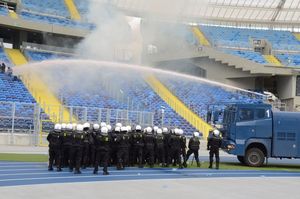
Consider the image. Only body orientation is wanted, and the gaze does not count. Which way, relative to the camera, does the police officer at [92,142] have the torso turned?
away from the camera

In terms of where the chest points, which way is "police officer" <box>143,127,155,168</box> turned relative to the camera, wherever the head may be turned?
away from the camera

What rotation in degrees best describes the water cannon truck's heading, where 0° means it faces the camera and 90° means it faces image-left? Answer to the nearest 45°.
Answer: approximately 90°

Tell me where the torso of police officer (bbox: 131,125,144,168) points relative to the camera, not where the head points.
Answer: away from the camera

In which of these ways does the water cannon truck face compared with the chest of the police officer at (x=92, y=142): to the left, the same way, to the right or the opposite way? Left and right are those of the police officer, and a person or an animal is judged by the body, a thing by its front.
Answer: to the left

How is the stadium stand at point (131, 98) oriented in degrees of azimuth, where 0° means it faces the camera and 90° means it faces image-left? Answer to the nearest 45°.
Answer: approximately 315°

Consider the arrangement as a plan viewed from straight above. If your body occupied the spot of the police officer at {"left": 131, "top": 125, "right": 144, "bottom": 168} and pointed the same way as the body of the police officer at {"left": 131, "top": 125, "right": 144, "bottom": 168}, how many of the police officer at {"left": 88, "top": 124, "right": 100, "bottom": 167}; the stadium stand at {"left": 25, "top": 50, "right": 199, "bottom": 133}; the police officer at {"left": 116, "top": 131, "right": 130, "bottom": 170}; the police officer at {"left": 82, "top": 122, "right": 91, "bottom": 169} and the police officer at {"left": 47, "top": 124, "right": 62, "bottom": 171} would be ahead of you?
1

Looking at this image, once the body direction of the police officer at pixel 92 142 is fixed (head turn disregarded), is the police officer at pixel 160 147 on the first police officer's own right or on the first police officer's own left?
on the first police officer's own right

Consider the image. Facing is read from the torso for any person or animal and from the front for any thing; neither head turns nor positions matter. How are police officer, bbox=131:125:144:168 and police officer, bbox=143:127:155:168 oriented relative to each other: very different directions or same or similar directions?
same or similar directions

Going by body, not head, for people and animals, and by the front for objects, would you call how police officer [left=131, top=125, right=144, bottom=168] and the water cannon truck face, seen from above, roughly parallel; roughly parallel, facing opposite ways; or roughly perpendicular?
roughly perpendicular

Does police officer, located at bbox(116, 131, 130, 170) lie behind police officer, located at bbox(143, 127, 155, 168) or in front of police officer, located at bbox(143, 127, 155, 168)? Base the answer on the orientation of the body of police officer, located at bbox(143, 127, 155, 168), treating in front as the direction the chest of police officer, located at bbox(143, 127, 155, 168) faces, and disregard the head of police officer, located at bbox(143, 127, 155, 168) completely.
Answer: behind

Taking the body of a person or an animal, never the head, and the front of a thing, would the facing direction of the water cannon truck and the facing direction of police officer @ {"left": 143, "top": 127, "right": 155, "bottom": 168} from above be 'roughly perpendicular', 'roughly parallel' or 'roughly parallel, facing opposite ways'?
roughly perpendicular

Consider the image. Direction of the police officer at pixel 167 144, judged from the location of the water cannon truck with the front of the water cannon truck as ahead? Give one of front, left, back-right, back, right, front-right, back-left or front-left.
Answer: front-left

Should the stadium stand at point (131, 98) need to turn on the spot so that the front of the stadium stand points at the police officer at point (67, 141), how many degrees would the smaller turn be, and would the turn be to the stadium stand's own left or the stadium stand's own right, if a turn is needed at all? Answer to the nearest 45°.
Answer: approximately 45° to the stadium stand's own right
